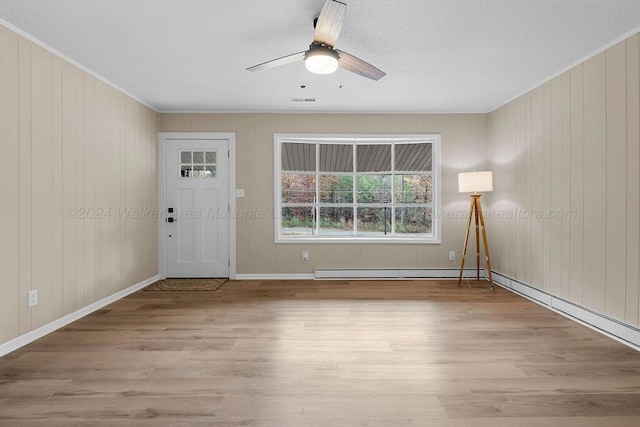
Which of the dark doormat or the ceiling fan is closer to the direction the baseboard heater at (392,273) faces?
the ceiling fan

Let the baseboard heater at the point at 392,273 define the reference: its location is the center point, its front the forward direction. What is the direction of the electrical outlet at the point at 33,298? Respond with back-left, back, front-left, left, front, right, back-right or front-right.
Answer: front-right

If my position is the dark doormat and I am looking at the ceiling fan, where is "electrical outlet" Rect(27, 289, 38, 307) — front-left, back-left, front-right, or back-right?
front-right

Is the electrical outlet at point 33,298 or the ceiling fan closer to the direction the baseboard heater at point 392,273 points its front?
the ceiling fan

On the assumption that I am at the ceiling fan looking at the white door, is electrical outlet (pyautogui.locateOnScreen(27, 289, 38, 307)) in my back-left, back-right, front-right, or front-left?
front-left

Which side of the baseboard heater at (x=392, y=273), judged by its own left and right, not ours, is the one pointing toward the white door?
right

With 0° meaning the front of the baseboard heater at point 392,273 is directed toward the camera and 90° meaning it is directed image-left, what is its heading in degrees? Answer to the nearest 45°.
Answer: approximately 0°

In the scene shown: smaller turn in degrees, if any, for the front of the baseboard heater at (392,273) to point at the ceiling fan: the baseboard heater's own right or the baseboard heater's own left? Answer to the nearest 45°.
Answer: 0° — it already faces it

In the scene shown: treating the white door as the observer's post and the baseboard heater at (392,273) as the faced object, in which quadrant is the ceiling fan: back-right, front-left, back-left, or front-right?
front-right

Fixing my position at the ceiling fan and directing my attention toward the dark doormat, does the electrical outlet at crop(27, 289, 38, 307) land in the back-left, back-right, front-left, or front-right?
front-left

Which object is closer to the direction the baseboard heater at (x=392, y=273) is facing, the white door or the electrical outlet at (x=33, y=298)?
the electrical outlet

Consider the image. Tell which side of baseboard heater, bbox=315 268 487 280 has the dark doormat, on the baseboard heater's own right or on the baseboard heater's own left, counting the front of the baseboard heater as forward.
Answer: on the baseboard heater's own right
